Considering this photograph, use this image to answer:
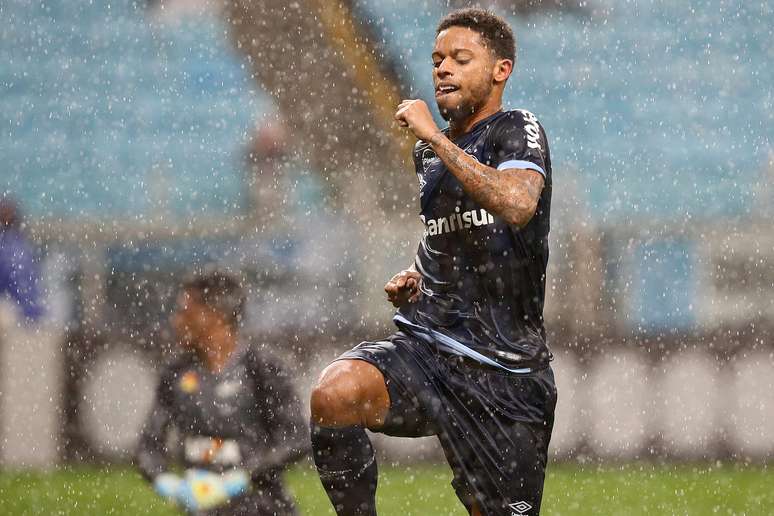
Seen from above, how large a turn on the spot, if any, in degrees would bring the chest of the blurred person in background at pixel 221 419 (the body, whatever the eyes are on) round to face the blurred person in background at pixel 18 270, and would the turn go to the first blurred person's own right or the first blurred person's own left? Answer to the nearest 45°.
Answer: approximately 135° to the first blurred person's own right

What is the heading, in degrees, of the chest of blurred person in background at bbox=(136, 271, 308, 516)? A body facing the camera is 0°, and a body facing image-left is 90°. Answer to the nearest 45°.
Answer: approximately 45°

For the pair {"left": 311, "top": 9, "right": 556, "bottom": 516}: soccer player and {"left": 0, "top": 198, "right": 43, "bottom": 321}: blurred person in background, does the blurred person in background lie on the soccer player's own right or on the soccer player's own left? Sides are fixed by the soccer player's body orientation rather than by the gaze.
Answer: on the soccer player's own right

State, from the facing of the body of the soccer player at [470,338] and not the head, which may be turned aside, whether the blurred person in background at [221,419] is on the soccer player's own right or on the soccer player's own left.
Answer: on the soccer player's own right
